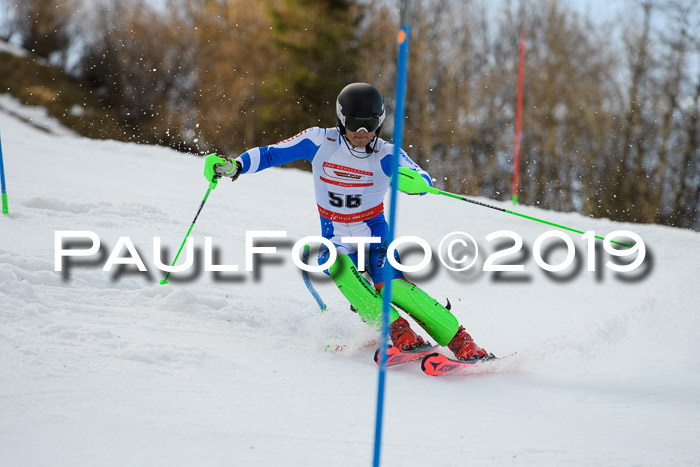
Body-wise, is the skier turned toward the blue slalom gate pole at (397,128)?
yes

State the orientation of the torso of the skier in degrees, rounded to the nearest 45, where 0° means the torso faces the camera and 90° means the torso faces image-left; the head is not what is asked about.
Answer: approximately 0°
